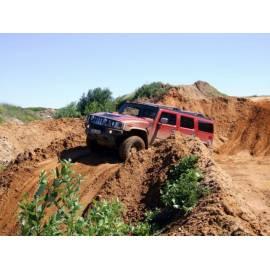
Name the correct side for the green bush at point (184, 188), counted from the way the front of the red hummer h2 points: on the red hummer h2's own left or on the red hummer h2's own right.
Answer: on the red hummer h2's own left

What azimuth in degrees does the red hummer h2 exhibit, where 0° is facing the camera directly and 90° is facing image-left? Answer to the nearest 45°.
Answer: approximately 45°

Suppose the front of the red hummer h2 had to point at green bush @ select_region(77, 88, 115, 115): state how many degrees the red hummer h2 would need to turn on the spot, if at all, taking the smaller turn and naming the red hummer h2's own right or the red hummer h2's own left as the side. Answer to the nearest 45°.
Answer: approximately 135° to the red hummer h2's own right
